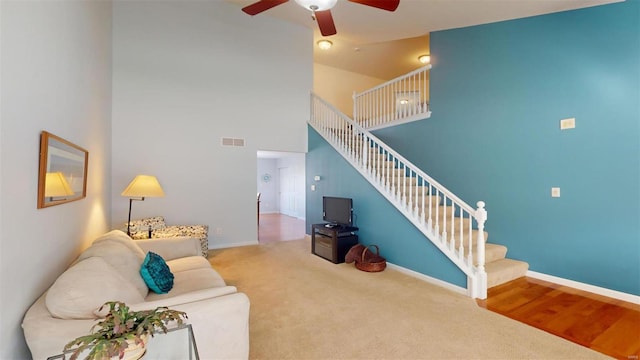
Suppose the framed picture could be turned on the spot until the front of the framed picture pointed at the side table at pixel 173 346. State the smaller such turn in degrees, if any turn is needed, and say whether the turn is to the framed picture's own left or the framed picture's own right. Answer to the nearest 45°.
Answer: approximately 45° to the framed picture's own right

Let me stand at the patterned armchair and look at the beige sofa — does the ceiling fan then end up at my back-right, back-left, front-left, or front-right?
front-left

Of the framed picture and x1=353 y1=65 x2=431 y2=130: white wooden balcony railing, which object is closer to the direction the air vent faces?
the framed picture

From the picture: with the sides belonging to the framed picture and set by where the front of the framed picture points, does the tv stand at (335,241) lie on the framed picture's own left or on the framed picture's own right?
on the framed picture's own left

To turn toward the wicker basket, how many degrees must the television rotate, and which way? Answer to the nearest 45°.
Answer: approximately 90° to its left

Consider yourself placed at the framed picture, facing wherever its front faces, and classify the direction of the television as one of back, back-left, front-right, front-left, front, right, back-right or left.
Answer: front-left

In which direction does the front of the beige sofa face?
to the viewer's right

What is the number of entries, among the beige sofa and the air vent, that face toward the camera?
1

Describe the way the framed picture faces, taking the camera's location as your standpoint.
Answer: facing the viewer and to the right of the viewer

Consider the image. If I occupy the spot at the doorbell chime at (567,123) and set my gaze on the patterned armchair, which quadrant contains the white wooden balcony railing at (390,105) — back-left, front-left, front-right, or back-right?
front-right

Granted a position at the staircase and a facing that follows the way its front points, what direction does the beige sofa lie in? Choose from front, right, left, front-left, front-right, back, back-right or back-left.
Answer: right

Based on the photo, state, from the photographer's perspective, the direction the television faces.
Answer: facing the viewer and to the left of the viewer

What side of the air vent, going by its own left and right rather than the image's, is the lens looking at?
front

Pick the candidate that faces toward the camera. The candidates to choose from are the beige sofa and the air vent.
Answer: the air vent

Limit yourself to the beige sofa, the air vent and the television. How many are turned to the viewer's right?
1

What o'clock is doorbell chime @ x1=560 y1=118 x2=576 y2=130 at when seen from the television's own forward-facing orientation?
The doorbell chime is roughly at 8 o'clock from the television.

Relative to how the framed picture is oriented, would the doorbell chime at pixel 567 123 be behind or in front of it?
in front

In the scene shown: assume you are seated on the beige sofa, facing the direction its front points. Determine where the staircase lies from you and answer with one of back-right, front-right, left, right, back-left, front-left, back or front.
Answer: front
